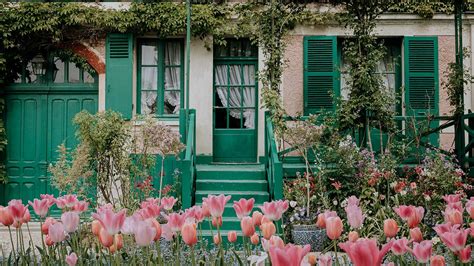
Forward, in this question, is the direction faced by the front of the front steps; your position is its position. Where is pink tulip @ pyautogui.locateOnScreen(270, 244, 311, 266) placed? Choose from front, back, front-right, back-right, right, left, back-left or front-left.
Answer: front

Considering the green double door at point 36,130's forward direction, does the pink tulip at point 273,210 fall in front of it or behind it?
in front

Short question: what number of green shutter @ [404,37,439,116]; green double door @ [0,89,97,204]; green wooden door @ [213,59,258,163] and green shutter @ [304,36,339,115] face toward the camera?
4

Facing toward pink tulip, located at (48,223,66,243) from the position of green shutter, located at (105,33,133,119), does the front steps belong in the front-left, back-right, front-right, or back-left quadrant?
front-left

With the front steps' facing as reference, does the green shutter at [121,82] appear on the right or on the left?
on its right

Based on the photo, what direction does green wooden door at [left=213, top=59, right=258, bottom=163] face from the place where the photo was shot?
facing the viewer

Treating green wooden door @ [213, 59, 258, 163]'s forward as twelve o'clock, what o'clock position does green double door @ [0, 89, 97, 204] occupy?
The green double door is roughly at 3 o'clock from the green wooden door.

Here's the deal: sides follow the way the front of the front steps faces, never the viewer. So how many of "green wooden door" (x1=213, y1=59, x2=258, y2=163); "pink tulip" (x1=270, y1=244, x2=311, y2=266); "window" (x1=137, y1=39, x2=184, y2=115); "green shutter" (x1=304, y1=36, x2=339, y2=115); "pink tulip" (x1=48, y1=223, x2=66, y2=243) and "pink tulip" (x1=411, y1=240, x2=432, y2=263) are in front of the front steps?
3

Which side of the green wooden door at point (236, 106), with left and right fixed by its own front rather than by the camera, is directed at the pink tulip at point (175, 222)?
front

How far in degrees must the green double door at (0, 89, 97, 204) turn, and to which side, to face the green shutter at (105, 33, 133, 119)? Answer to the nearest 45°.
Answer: approximately 45° to its left

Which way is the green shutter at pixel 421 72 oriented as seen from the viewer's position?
toward the camera

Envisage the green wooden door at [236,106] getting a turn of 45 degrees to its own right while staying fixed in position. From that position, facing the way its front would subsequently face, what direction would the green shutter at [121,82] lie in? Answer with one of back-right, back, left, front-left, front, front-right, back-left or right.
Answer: front-right

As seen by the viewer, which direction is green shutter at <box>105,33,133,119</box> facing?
toward the camera

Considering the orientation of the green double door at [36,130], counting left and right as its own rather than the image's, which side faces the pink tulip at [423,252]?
front

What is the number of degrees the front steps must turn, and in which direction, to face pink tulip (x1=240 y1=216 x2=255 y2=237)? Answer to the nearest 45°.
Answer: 0° — it already faces it
